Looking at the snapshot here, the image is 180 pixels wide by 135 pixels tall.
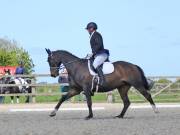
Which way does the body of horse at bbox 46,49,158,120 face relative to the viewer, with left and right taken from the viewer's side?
facing to the left of the viewer

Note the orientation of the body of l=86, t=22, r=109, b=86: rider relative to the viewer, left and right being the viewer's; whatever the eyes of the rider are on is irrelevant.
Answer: facing to the left of the viewer
